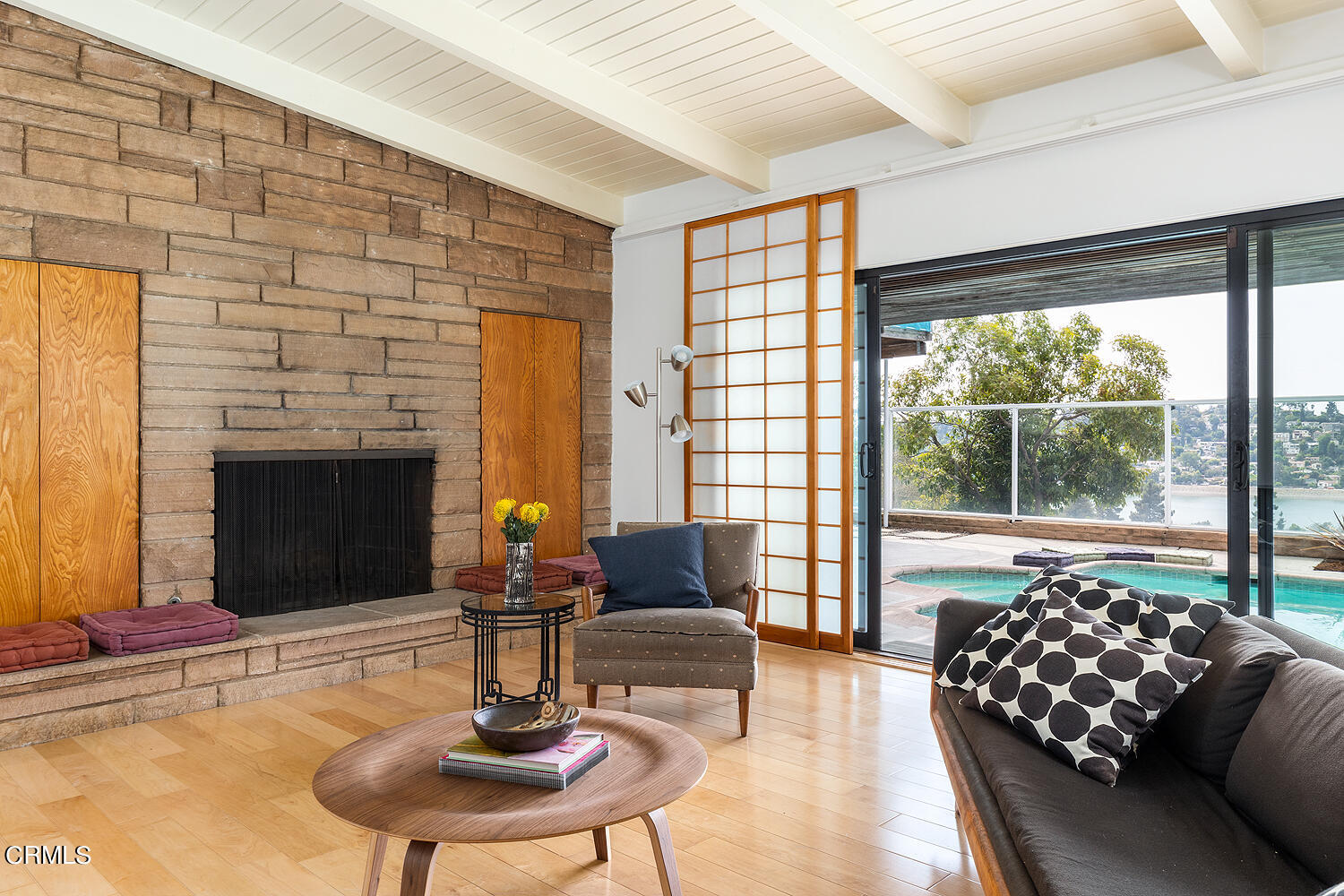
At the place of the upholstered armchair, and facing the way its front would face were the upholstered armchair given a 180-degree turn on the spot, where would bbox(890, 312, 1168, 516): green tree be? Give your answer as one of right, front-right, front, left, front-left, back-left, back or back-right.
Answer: front

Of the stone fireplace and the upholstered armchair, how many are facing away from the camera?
0

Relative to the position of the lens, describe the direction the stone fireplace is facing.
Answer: facing the viewer and to the right of the viewer

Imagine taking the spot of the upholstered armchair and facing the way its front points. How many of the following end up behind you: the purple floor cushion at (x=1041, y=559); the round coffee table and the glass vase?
1

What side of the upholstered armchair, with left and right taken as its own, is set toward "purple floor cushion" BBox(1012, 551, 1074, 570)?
back

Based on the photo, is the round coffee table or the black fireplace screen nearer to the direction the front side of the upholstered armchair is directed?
the round coffee table

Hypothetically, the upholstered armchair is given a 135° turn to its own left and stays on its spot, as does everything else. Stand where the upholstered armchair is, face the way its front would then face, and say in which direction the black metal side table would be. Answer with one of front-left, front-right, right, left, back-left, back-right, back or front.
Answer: back

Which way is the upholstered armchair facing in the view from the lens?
facing the viewer and to the left of the viewer

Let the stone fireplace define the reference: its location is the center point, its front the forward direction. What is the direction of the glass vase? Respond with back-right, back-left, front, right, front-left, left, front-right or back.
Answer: front

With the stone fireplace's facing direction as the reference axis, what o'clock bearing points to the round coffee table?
The round coffee table is roughly at 1 o'clock from the stone fireplace.

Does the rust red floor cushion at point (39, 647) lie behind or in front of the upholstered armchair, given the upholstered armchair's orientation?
in front

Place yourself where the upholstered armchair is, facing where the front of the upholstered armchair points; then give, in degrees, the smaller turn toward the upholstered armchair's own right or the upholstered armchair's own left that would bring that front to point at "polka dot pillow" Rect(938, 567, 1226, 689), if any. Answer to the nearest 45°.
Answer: approximately 90° to the upholstered armchair's own left

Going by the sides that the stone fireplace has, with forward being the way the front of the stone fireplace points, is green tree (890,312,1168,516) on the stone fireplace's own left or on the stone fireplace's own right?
on the stone fireplace's own left

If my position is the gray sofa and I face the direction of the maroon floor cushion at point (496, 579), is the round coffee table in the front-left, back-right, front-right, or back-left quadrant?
front-left

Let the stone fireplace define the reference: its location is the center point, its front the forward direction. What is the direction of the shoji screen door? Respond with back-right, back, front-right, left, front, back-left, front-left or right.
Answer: front-left

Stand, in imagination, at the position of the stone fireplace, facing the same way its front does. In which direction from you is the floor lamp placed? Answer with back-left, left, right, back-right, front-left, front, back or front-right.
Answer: front-left
